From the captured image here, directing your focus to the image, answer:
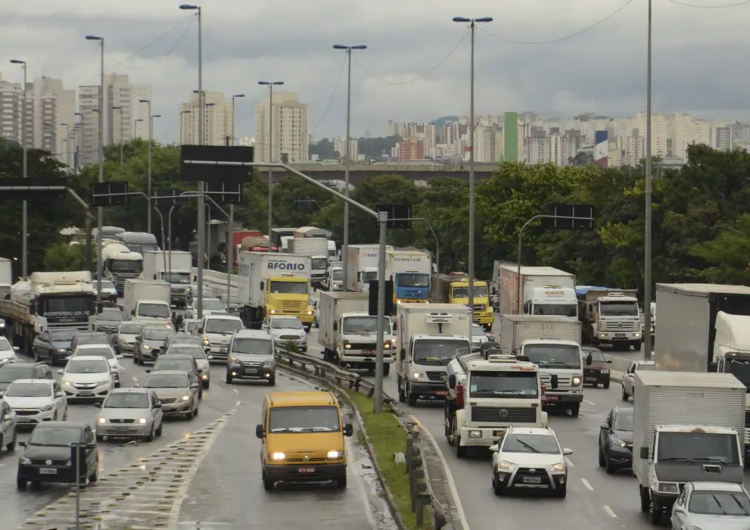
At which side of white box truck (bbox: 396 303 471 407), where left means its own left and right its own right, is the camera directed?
front

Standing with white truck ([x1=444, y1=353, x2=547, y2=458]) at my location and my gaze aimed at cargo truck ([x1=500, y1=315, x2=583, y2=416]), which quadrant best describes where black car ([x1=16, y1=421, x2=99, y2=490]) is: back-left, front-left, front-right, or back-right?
back-left

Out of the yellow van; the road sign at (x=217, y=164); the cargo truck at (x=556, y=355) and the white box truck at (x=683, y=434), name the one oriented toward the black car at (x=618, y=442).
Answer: the cargo truck

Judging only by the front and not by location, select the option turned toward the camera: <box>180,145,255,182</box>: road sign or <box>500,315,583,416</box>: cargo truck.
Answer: the cargo truck

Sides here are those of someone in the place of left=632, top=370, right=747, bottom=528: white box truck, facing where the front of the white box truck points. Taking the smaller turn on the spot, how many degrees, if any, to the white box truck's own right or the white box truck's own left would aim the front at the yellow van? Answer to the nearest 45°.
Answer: approximately 90° to the white box truck's own right

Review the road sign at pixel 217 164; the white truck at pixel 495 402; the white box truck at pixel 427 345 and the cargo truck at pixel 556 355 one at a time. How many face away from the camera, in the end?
1

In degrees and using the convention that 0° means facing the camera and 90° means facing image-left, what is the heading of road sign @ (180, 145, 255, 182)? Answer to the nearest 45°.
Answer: approximately 180°

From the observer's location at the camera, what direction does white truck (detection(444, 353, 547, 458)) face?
facing the viewer

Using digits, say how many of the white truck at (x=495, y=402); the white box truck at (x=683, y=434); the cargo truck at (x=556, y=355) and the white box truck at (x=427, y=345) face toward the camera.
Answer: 4

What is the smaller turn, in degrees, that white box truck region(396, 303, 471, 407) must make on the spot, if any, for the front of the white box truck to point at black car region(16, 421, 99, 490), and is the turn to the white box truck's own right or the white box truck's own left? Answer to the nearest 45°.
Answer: approximately 45° to the white box truck's own right

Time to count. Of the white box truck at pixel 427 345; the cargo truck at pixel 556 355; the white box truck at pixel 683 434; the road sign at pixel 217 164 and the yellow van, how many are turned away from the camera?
1

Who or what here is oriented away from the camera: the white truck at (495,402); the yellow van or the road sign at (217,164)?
the road sign

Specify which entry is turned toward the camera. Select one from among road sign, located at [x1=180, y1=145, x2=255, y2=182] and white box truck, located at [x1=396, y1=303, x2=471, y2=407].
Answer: the white box truck
